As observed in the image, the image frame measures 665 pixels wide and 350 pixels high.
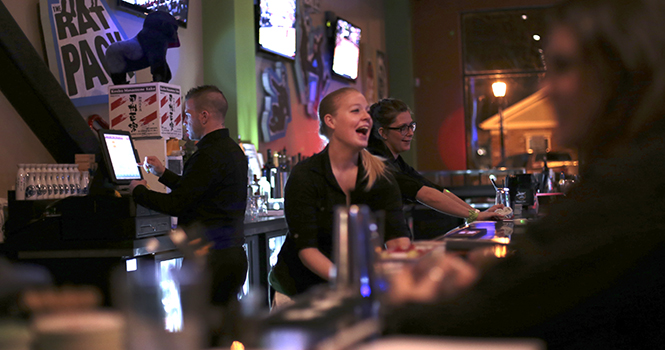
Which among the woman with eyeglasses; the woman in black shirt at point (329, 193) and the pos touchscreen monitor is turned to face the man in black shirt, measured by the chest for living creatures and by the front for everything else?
the pos touchscreen monitor

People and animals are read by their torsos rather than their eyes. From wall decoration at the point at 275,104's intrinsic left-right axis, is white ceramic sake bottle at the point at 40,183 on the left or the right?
on its right

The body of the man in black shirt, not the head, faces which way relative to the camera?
to the viewer's left

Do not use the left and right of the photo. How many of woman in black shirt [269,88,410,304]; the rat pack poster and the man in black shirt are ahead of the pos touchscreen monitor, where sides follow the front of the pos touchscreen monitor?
2

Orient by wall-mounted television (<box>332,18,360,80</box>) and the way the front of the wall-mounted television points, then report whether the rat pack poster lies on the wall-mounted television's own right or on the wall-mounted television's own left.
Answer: on the wall-mounted television's own right

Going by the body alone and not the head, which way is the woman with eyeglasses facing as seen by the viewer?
to the viewer's right

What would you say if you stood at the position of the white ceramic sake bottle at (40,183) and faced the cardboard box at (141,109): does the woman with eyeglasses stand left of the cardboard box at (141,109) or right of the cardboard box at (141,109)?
right

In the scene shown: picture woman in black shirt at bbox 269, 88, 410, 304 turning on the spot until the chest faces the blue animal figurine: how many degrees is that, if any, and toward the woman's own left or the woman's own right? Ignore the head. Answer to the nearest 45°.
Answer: approximately 180°

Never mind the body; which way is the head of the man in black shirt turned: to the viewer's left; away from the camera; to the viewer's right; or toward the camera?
to the viewer's left

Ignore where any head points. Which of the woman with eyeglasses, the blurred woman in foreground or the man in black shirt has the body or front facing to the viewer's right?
the woman with eyeglasses

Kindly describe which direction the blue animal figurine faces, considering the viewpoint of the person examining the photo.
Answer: facing to the right of the viewer
